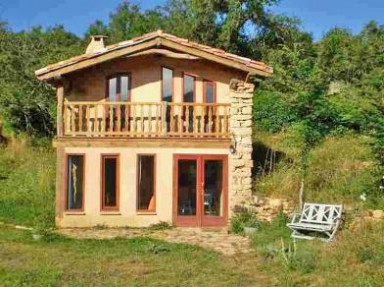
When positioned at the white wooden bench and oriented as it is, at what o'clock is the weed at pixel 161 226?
The weed is roughly at 2 o'clock from the white wooden bench.

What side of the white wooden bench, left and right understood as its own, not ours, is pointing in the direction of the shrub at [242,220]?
right

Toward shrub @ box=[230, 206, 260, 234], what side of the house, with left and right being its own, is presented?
left

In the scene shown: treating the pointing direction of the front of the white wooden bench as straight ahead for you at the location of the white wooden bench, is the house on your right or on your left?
on your right

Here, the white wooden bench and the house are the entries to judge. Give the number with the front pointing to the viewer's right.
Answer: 0

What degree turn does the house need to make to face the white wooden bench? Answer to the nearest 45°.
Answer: approximately 45° to its left
